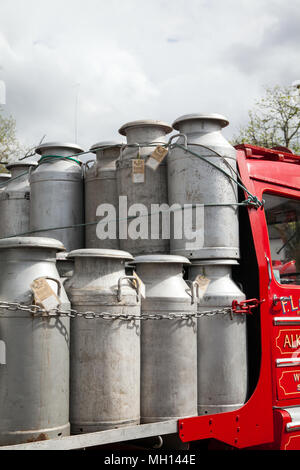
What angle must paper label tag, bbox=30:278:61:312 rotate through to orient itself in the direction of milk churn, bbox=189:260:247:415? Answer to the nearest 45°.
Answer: approximately 135° to its left

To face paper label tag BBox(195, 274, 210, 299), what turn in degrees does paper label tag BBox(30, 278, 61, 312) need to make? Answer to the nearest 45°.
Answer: approximately 135° to its left

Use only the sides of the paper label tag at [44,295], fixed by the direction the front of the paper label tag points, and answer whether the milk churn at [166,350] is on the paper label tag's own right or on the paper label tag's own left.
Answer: on the paper label tag's own left

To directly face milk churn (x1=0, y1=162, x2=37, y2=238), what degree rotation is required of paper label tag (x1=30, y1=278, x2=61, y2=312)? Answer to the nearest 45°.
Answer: approximately 180°

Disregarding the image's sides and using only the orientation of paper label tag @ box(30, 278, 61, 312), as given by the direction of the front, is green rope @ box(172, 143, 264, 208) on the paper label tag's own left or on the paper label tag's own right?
on the paper label tag's own left

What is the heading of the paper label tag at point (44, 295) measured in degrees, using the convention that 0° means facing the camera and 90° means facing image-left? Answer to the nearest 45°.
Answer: approximately 0°

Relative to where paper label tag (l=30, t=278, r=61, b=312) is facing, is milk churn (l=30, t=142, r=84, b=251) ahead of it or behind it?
behind

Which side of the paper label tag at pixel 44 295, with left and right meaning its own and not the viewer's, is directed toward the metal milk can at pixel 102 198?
back
